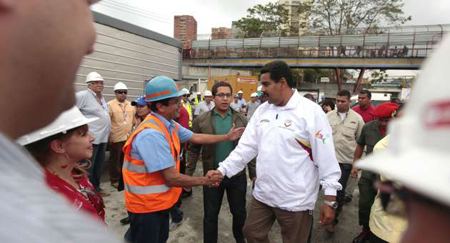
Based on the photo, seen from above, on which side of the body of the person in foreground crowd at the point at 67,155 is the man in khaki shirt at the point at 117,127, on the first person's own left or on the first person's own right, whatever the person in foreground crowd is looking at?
on the first person's own left

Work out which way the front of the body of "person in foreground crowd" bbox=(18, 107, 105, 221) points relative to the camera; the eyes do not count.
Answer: to the viewer's right

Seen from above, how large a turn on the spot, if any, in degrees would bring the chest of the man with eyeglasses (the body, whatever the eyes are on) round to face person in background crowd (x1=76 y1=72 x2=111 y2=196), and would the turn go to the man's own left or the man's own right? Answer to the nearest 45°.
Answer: approximately 135° to the man's own right

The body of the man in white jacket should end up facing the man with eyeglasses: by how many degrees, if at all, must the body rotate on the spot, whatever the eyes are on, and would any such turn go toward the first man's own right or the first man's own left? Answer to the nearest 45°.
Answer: approximately 90° to the first man's own right

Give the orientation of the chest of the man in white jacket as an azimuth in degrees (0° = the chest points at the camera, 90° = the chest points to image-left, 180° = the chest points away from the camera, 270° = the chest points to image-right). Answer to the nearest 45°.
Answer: approximately 45°

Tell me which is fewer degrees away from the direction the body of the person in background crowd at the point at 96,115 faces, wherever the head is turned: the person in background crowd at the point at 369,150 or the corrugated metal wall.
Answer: the person in background crowd

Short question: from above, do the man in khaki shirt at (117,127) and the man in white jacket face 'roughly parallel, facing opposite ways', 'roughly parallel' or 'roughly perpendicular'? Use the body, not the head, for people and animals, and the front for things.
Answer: roughly perpendicular

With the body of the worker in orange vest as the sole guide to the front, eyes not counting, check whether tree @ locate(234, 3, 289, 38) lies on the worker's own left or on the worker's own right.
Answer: on the worker's own left
